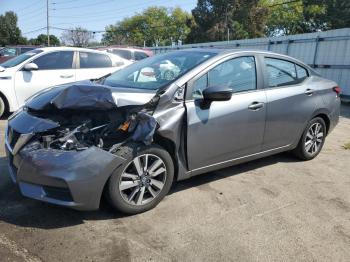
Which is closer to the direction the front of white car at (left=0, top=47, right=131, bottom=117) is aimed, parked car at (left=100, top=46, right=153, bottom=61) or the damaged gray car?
the damaged gray car

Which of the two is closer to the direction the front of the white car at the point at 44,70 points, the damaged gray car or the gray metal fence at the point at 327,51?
the damaged gray car

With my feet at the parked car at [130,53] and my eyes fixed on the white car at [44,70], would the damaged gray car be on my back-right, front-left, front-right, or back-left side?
front-left

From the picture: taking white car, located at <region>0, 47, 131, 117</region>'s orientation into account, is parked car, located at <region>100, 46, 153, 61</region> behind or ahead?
behind

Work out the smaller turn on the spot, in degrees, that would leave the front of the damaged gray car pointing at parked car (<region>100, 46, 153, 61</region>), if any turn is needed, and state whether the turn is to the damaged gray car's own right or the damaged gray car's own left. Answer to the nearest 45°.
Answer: approximately 135° to the damaged gray car's own right

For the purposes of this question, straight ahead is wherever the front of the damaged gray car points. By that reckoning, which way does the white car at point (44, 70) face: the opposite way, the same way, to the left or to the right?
the same way

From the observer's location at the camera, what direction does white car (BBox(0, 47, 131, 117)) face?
facing the viewer and to the left of the viewer

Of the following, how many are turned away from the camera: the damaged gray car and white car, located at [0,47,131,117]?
0

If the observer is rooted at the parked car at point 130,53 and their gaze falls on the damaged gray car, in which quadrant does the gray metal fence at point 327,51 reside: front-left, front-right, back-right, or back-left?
front-left

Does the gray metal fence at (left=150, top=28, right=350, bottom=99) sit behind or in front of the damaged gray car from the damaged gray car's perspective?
behind

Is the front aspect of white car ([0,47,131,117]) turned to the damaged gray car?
no

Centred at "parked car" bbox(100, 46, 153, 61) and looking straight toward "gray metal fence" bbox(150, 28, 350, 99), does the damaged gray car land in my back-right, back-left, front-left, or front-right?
front-right

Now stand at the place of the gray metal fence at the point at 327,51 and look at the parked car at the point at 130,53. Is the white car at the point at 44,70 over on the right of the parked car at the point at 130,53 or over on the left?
left
